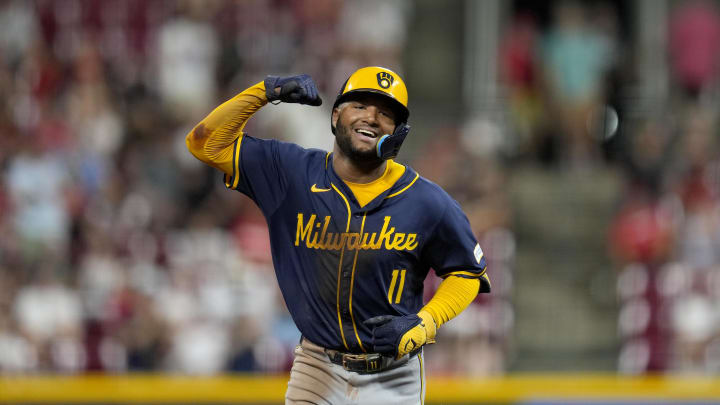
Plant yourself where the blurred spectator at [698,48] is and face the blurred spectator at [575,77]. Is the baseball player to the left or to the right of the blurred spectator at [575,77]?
left

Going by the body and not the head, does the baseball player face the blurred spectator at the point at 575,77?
no

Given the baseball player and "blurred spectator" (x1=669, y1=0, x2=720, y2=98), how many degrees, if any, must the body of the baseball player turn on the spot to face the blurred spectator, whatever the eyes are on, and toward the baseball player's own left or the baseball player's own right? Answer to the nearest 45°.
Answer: approximately 135° to the baseball player's own left

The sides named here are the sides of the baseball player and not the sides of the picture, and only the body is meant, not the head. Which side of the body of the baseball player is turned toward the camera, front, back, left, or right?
front
